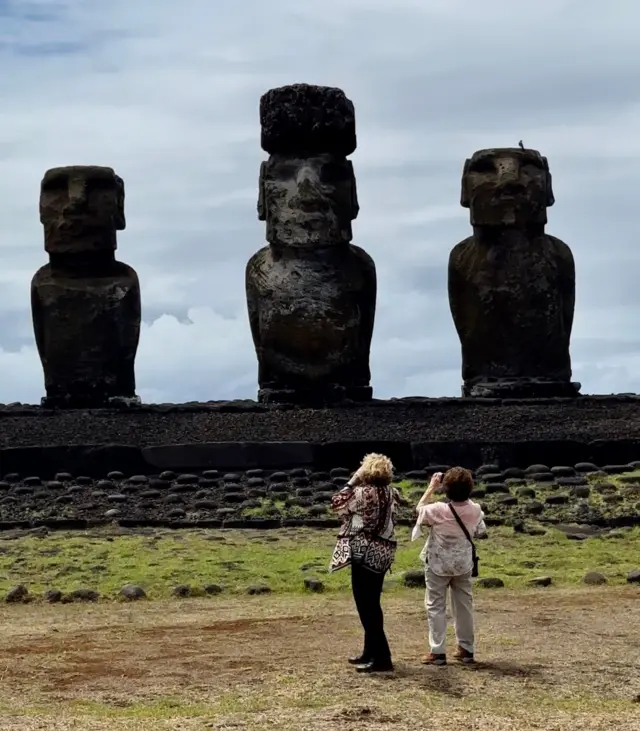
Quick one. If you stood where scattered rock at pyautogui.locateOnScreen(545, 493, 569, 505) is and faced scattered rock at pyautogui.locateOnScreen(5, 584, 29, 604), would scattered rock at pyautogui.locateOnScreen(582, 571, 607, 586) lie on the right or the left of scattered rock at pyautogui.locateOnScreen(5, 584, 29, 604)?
left

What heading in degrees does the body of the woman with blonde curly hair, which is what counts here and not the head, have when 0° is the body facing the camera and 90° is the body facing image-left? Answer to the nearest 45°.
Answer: approximately 135°

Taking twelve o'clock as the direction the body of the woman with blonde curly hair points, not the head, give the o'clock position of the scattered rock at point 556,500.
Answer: The scattered rock is roughly at 2 o'clock from the woman with blonde curly hair.

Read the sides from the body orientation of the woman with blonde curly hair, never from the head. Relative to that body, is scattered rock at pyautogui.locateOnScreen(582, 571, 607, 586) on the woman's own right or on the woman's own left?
on the woman's own right

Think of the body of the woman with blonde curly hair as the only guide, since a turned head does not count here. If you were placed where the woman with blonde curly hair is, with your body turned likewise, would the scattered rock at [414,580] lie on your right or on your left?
on your right

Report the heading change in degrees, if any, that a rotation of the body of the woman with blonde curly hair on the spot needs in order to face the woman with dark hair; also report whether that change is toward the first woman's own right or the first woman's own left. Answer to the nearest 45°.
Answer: approximately 90° to the first woman's own right

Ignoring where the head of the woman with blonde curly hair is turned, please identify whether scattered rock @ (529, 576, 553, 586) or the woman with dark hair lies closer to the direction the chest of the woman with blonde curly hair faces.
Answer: the scattered rock

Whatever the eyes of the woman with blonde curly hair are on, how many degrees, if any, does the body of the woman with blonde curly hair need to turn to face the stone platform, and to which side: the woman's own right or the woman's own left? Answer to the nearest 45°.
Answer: approximately 45° to the woman's own right

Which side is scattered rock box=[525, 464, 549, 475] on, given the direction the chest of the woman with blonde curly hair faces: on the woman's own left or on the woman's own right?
on the woman's own right

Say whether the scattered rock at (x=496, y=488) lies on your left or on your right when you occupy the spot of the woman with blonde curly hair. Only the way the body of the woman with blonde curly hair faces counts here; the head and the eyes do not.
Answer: on your right

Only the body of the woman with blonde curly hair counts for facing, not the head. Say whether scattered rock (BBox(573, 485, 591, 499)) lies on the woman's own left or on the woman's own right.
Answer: on the woman's own right
